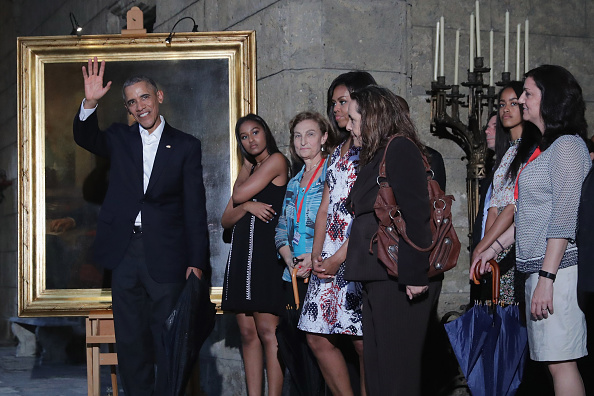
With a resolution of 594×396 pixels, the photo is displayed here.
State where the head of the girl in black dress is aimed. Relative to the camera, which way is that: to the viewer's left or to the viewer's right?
to the viewer's left

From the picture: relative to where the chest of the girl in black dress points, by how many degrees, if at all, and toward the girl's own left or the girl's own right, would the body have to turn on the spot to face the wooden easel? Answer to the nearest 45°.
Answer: approximately 45° to the girl's own right

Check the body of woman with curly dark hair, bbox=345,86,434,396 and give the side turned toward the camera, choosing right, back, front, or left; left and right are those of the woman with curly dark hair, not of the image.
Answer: left

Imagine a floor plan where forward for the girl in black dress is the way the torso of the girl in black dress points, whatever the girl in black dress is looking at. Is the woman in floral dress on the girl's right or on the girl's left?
on the girl's left

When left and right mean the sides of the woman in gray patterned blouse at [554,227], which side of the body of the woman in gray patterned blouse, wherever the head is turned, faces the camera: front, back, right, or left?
left

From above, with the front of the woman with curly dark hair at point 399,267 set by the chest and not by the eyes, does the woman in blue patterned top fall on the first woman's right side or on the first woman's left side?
on the first woman's right side

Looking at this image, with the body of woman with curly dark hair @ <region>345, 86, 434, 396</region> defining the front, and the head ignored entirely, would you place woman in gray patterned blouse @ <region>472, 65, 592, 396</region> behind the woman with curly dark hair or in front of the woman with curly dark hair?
behind
